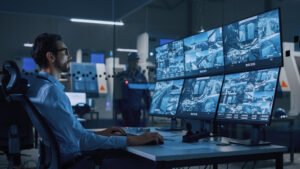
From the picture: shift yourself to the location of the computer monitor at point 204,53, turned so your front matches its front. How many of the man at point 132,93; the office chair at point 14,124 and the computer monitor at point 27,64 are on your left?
0

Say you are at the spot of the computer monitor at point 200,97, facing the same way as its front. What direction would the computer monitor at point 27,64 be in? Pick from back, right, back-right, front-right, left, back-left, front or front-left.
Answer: right

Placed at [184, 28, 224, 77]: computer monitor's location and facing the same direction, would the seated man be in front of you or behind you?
in front

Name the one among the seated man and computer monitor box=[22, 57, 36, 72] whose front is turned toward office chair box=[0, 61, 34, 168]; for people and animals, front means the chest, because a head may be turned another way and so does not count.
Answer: the computer monitor

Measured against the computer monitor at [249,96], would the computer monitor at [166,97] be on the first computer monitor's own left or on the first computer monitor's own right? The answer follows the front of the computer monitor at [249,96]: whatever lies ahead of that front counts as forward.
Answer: on the first computer monitor's own right

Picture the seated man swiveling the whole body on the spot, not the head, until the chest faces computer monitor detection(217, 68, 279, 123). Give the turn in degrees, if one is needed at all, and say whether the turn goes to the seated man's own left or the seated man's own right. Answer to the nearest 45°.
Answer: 0° — they already face it

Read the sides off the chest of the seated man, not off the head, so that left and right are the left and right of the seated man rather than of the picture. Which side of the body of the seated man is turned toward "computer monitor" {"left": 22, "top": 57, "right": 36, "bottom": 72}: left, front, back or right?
left

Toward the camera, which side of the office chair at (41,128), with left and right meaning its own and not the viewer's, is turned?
right

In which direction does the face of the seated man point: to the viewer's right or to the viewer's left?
to the viewer's right

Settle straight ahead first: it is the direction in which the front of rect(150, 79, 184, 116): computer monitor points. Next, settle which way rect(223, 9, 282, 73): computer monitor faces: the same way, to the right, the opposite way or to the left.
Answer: the same way

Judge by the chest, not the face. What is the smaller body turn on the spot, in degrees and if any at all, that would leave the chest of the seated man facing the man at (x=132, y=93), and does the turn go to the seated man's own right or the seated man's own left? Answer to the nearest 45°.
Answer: approximately 90° to the seated man's own left

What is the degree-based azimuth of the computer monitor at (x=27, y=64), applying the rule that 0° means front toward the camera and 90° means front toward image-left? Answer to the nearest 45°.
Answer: approximately 0°

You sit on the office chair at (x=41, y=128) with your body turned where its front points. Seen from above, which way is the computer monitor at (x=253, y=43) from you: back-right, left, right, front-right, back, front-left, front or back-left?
front

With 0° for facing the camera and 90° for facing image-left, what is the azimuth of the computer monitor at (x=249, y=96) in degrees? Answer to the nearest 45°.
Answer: approximately 45°

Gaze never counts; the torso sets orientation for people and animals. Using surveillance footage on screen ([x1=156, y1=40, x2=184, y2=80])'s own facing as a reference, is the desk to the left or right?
on its left

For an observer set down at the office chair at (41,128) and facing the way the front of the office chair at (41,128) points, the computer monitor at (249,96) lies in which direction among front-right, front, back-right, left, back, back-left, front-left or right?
front

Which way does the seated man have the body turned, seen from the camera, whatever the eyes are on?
to the viewer's right

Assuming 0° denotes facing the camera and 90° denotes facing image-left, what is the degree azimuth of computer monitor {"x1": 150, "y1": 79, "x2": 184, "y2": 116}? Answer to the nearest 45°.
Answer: approximately 45°

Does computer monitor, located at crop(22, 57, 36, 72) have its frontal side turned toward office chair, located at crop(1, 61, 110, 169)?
yes

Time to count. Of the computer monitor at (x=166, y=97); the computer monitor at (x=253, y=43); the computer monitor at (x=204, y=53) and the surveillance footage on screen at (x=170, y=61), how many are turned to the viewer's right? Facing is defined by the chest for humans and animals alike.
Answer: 0

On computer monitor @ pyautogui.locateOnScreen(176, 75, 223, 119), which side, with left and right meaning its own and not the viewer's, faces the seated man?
front

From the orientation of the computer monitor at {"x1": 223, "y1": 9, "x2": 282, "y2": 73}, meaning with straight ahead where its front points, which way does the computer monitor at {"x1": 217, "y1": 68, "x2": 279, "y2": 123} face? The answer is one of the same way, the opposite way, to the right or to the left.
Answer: the same way
